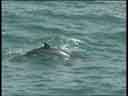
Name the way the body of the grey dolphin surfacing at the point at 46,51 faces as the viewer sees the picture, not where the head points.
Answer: to the viewer's right
